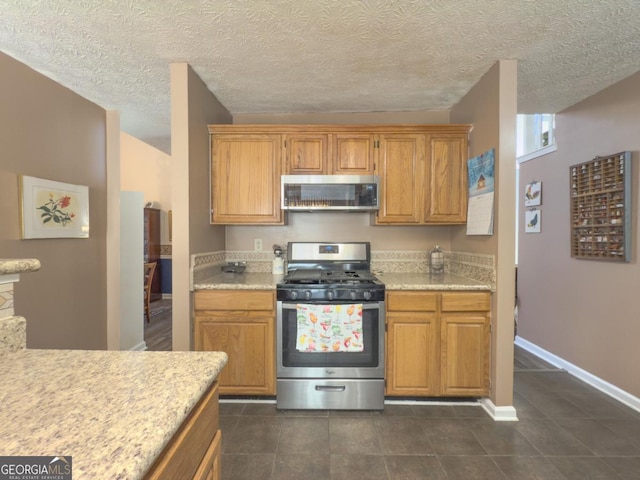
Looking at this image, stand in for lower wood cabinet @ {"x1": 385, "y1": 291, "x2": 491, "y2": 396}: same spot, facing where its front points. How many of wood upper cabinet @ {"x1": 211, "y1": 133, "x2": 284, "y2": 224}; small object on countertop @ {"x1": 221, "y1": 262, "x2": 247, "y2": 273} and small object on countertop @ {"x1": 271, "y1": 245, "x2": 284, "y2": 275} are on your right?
3

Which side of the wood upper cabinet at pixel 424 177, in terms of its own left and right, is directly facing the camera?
front

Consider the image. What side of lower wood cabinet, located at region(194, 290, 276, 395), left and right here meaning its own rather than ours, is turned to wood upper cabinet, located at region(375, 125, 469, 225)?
left

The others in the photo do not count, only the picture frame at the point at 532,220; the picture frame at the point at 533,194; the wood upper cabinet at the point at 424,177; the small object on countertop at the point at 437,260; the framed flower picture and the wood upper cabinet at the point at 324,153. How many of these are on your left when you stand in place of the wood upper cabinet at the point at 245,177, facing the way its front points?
5

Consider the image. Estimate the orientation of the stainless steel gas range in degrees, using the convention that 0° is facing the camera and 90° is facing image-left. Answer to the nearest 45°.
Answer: approximately 0°

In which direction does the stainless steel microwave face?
toward the camera

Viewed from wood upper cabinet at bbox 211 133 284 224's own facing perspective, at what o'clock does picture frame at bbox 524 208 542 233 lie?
The picture frame is roughly at 9 o'clock from the wood upper cabinet.

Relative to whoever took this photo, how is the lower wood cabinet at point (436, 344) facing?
facing the viewer

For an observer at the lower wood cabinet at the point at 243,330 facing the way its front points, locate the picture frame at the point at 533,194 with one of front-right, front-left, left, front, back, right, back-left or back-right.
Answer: left

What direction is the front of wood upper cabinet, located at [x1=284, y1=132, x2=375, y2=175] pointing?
toward the camera

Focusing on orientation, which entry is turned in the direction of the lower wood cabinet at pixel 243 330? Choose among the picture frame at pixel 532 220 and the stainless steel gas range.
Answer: the picture frame

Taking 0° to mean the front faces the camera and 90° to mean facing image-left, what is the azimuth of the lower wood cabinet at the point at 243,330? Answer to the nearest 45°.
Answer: approximately 0°

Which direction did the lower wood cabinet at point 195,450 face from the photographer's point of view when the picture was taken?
facing to the right of the viewer

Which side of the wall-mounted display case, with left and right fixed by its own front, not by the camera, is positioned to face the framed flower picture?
front

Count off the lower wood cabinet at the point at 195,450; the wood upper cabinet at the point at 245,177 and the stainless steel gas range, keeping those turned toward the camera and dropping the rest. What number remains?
2

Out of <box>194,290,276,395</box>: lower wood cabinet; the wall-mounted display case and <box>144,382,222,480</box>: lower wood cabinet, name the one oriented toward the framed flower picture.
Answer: the wall-mounted display case

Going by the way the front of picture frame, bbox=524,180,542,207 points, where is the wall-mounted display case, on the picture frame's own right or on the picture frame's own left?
on the picture frame's own left
